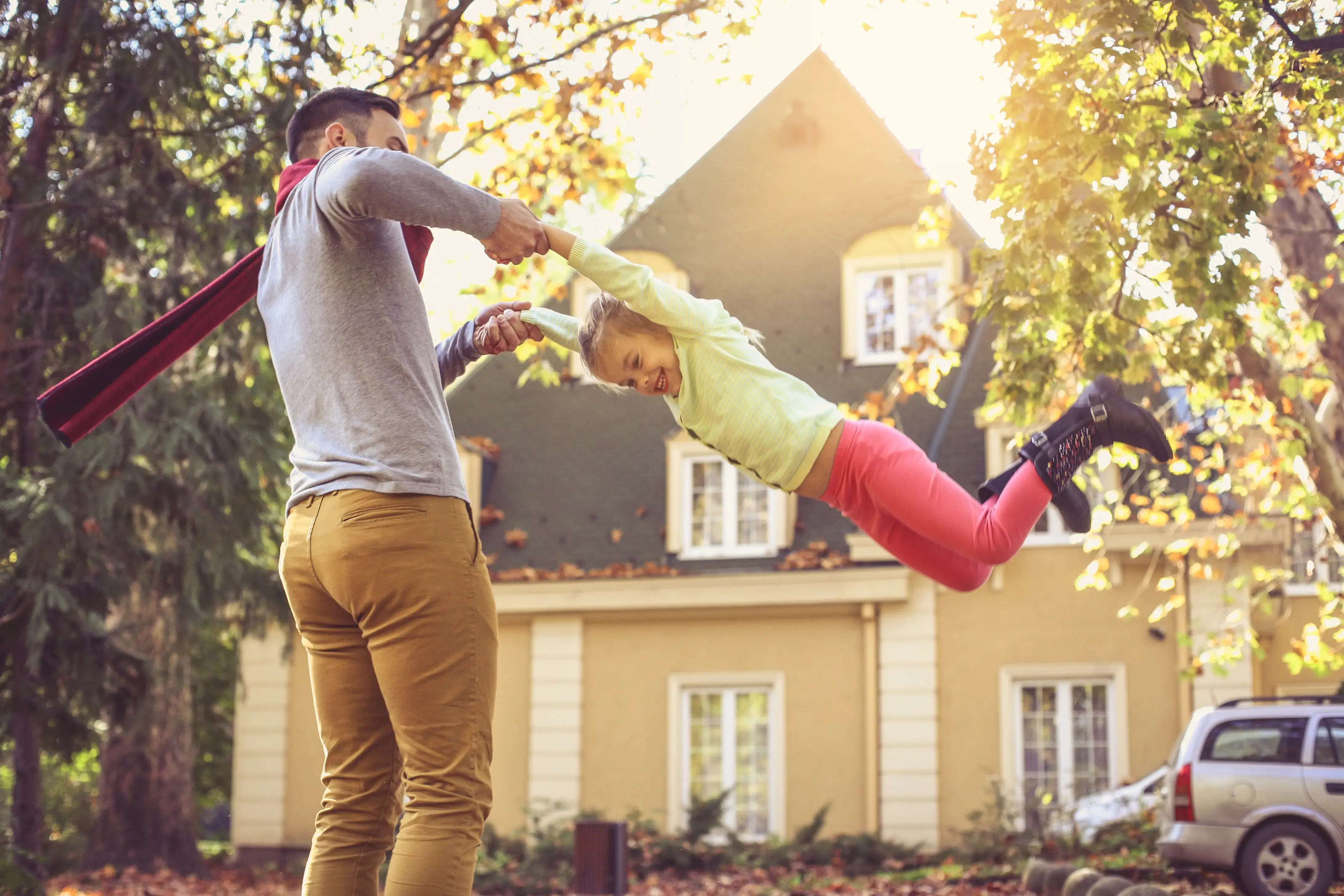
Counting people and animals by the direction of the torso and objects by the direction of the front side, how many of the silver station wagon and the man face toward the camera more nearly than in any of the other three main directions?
0

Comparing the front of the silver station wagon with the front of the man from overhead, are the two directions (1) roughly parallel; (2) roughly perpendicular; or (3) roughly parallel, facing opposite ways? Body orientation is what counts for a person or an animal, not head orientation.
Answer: roughly perpendicular

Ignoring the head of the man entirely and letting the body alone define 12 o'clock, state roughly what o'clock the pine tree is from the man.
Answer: The pine tree is roughly at 10 o'clock from the man.

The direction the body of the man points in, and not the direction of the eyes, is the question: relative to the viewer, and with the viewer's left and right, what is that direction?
facing away from the viewer and to the right of the viewer

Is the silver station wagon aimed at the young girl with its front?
no

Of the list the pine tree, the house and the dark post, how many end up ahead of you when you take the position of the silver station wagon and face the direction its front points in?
0

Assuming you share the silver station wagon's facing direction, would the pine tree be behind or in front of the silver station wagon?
behind

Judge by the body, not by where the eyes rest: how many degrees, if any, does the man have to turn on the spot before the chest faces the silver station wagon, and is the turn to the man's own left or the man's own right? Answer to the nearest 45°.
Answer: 0° — they already face it

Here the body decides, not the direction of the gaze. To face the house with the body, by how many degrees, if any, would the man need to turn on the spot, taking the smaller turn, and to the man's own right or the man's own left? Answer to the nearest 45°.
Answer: approximately 45° to the man's own left

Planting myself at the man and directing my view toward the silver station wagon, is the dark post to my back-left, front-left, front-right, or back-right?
front-left

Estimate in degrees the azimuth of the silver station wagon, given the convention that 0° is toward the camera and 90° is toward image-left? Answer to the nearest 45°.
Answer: approximately 270°
